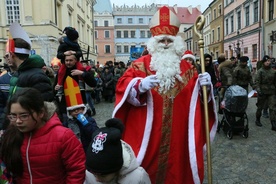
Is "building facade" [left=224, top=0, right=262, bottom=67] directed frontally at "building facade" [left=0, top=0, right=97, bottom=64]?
yes

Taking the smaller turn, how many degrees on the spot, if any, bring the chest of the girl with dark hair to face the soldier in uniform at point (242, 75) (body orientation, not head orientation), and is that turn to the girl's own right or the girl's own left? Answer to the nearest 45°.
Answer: approximately 180°

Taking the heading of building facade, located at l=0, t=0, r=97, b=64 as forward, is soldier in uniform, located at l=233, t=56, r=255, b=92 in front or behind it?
in front

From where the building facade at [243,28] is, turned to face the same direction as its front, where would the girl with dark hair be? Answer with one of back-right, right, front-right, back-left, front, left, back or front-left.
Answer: front-left

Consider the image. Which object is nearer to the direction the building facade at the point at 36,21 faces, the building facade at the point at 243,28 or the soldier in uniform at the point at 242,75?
the soldier in uniform

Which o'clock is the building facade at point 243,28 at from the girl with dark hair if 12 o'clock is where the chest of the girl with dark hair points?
The building facade is roughly at 6 o'clock from the girl with dark hair.

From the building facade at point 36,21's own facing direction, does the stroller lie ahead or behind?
ahead

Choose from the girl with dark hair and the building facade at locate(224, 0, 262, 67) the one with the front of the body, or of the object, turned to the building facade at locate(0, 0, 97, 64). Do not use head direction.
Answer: the building facade at locate(224, 0, 262, 67)

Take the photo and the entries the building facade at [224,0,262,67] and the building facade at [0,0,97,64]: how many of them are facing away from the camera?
0

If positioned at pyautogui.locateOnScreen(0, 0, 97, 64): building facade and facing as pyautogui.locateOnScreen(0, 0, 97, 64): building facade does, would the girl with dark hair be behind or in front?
in front

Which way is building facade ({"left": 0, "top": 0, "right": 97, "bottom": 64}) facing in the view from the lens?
facing the viewer and to the right of the viewer

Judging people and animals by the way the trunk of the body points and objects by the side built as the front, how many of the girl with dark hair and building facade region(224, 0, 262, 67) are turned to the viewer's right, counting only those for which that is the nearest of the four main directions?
0
